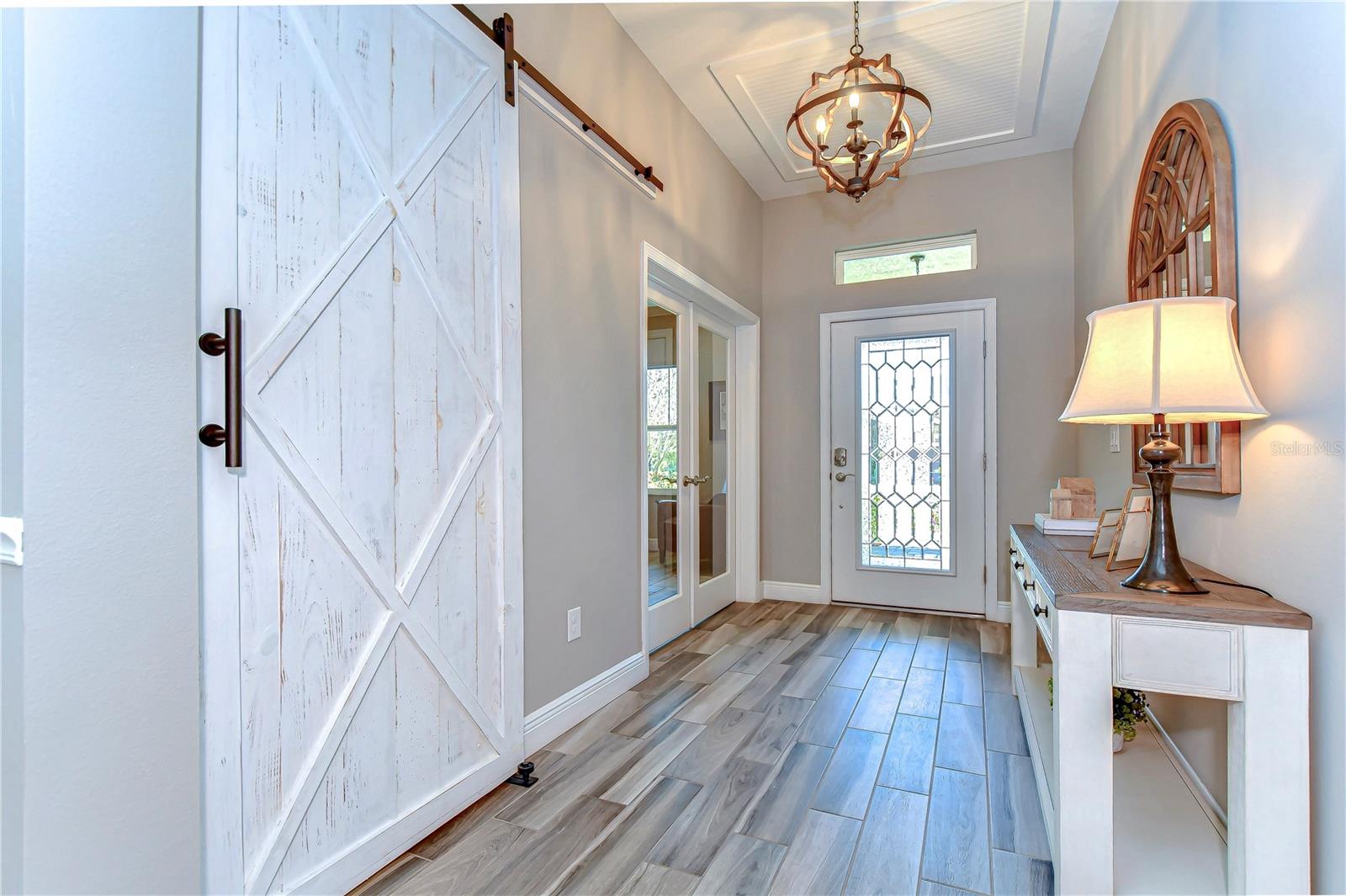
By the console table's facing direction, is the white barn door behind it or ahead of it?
ahead

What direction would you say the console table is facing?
to the viewer's left

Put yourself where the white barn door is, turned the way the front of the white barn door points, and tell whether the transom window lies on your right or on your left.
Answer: on your left

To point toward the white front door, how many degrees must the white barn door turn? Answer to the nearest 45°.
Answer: approximately 45° to its left

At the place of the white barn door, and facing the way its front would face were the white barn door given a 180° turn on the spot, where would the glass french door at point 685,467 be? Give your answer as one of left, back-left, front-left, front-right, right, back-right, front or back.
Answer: right

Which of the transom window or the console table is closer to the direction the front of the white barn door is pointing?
the console table

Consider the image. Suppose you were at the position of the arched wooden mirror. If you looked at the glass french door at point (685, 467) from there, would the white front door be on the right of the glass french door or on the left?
right

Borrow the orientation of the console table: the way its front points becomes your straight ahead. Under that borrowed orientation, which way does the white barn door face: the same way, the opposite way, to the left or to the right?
the opposite way

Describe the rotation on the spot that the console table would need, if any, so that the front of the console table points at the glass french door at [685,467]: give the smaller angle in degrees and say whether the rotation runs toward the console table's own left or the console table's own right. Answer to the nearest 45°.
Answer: approximately 45° to the console table's own right

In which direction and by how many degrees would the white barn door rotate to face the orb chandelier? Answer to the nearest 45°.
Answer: approximately 45° to its left

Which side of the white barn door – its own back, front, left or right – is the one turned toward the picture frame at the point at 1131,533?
front

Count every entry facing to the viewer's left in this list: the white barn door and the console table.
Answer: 1

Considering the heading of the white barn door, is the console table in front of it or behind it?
in front

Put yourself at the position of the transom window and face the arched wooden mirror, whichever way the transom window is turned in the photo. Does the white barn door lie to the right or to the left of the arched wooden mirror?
right
